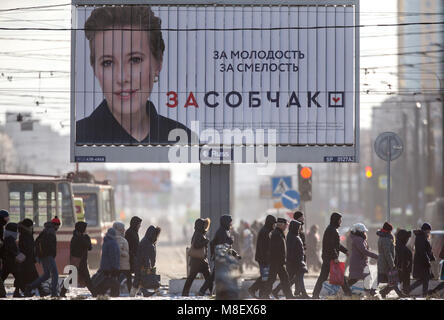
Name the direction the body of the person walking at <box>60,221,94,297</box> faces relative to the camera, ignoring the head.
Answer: to the viewer's right

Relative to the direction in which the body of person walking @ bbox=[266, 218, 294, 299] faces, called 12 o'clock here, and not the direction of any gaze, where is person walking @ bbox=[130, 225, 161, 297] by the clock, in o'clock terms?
person walking @ bbox=[130, 225, 161, 297] is roughly at 6 o'clock from person walking @ bbox=[266, 218, 294, 299].

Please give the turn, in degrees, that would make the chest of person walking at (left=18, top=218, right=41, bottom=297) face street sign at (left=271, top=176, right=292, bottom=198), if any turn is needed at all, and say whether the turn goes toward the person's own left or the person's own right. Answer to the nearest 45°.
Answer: approximately 45° to the person's own left

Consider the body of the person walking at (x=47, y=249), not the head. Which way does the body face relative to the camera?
to the viewer's right

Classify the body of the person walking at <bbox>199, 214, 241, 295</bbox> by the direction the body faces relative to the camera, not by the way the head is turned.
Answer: to the viewer's right
